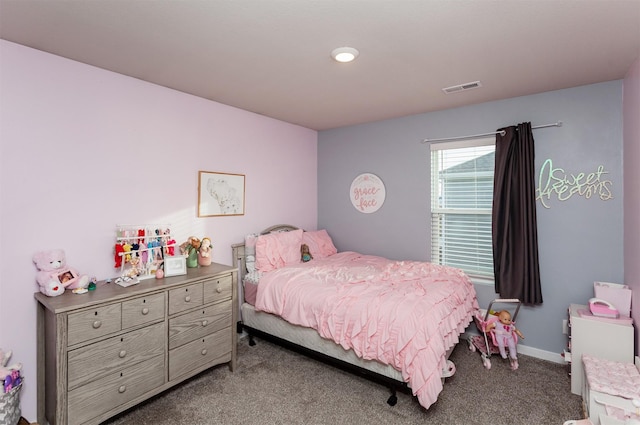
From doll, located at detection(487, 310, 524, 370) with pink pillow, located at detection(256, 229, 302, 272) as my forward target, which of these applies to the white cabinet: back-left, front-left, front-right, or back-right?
back-left

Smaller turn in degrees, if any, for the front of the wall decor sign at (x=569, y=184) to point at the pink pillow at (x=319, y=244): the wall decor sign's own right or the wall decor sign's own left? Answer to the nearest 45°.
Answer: approximately 90° to the wall decor sign's own right

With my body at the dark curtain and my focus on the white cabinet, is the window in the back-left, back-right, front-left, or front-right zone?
back-right

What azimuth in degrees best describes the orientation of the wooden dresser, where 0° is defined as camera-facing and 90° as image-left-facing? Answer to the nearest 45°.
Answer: approximately 315°

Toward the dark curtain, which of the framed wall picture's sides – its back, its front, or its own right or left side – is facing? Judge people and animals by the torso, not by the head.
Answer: front

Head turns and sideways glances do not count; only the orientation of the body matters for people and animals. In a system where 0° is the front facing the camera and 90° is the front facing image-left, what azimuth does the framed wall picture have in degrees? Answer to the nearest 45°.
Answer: approximately 315°

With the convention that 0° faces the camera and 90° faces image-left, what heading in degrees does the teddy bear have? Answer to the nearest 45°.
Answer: approximately 315°

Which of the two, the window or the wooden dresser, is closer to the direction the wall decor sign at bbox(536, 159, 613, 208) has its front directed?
the wooden dresser

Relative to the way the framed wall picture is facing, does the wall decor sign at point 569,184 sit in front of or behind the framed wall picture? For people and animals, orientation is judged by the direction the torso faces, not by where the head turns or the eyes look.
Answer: in front

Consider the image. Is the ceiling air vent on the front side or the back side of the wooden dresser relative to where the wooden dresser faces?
on the front side

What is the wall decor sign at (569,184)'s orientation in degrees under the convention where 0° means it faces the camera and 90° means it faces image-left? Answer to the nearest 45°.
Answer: approximately 0°
